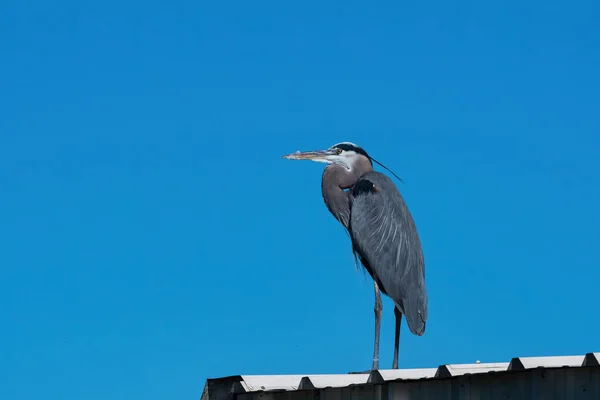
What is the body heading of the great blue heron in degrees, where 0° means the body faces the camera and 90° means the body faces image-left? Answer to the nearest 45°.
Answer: approximately 90°
